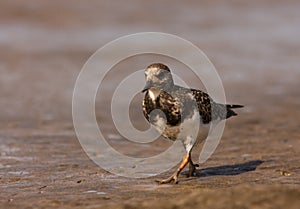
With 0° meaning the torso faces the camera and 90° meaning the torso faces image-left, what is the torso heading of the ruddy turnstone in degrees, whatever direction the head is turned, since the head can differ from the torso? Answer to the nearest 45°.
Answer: approximately 45°
